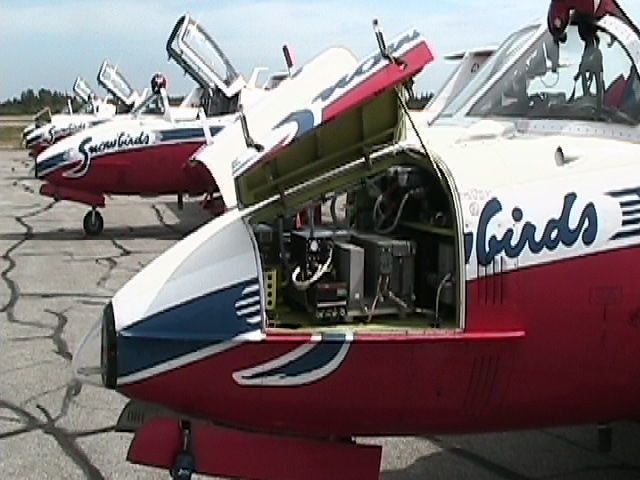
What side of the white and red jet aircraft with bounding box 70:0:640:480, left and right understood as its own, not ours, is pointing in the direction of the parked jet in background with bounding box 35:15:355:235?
right

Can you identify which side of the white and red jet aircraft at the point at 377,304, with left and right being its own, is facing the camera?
left

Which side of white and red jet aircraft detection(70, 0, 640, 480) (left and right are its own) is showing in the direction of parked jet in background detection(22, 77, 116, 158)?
right
